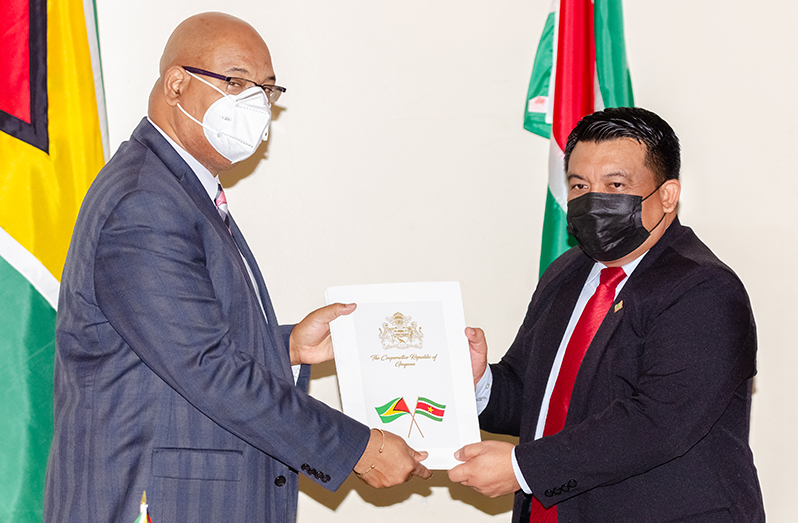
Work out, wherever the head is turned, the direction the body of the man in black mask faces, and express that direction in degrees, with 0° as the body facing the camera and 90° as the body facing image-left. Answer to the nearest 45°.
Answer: approximately 45°

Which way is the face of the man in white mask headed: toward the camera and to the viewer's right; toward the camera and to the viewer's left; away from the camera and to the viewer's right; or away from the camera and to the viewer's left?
toward the camera and to the viewer's right

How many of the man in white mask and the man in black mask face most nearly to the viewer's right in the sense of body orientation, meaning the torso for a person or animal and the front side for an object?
1

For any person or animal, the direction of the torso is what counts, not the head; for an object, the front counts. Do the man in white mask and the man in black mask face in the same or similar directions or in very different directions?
very different directions

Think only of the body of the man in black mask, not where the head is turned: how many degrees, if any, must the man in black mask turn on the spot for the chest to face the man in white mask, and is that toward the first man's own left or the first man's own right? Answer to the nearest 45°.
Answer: approximately 45° to the first man's own right

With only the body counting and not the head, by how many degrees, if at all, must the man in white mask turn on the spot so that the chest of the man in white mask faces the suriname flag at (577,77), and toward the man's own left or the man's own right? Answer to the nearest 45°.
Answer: approximately 45° to the man's own left

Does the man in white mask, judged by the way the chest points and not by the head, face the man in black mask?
yes

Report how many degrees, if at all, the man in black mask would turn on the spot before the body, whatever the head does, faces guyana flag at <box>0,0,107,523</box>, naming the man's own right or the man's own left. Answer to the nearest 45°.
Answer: approximately 45° to the man's own right

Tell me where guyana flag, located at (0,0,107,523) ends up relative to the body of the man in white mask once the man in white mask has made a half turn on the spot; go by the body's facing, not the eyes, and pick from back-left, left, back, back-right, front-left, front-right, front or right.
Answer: front-right

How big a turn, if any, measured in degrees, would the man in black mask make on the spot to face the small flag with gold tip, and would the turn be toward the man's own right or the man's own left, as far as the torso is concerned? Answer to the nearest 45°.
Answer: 0° — they already face it

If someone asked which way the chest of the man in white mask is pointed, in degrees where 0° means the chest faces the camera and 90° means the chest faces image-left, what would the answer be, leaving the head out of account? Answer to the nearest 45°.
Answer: approximately 270°
